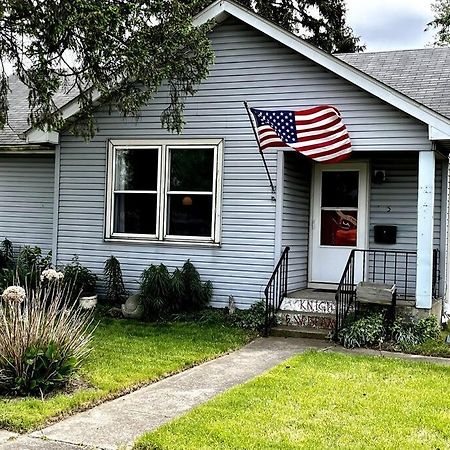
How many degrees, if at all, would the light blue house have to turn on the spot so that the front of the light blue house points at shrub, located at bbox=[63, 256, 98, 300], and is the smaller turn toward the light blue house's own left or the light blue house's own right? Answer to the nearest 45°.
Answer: approximately 90° to the light blue house's own right

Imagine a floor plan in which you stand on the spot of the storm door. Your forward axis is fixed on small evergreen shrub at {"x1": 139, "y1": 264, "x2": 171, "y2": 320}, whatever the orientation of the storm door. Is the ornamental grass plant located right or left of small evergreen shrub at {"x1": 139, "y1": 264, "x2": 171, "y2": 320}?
left

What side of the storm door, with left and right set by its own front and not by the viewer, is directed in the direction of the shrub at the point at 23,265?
right

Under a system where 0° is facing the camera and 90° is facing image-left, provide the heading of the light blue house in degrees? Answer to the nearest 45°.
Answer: approximately 0°

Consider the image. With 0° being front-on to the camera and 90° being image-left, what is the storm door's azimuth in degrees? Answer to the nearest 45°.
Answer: approximately 0°

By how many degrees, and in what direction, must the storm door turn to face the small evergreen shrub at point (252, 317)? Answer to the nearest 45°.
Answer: approximately 45° to its right

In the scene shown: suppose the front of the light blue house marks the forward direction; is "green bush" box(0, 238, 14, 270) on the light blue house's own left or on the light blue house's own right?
on the light blue house's own right

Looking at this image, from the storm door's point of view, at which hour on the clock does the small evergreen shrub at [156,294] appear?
The small evergreen shrub is roughly at 2 o'clock from the storm door.

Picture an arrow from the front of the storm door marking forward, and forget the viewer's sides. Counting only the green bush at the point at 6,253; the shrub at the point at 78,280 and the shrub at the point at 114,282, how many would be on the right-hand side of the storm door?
3
